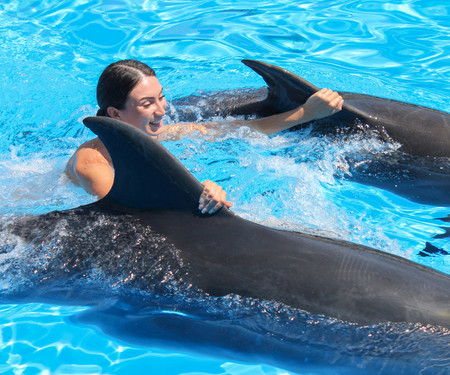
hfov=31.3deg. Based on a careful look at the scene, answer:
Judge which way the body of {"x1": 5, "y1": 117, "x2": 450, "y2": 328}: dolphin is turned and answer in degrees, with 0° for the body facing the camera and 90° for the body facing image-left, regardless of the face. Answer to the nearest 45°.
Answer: approximately 270°

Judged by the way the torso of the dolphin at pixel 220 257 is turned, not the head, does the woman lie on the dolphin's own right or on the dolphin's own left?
on the dolphin's own left

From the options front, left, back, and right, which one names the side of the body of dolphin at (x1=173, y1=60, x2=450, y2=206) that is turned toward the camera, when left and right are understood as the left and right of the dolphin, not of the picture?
right

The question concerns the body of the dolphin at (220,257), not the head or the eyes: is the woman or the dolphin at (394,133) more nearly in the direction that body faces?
the dolphin

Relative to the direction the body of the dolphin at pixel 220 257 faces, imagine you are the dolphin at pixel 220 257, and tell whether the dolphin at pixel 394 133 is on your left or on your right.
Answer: on your left

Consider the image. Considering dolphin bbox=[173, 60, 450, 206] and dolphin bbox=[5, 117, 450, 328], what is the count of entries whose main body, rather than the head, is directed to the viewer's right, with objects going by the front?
2

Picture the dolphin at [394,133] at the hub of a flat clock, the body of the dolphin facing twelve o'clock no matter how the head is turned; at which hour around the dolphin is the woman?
The woman is roughly at 5 o'clock from the dolphin.
